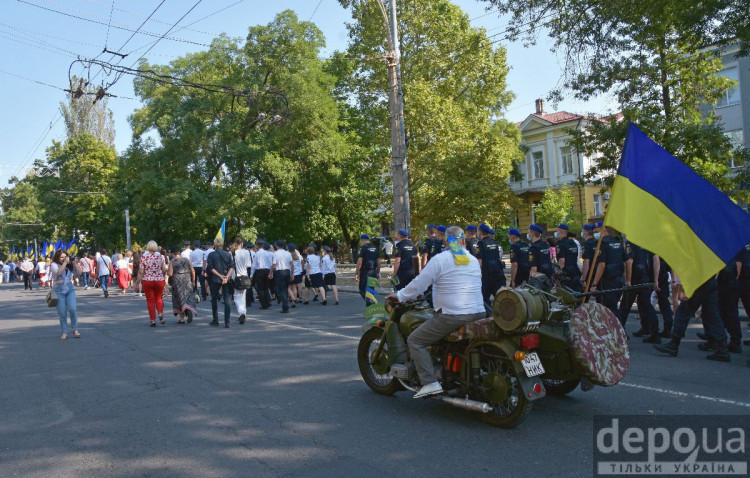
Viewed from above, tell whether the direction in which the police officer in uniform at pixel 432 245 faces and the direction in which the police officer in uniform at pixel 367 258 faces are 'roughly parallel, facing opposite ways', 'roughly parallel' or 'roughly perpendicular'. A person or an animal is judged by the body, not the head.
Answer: roughly parallel

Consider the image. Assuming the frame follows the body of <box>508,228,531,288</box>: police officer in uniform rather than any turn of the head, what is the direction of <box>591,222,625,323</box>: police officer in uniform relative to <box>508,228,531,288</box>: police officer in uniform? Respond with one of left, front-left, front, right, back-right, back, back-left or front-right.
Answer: back

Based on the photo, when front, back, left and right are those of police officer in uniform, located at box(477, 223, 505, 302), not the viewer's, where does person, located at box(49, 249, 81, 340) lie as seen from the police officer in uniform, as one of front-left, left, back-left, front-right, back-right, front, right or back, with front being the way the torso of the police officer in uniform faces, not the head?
front-left

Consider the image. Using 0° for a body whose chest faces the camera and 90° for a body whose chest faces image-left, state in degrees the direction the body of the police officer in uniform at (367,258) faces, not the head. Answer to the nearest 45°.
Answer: approximately 135°

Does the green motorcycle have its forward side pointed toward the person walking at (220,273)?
yes

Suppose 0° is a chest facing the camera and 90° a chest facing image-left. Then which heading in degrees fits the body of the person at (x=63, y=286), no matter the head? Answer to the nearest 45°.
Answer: approximately 315°

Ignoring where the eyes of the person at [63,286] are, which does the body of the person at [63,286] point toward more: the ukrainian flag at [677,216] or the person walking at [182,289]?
the ukrainian flag

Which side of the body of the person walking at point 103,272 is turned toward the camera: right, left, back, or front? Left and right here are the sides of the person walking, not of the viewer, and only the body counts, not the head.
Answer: back

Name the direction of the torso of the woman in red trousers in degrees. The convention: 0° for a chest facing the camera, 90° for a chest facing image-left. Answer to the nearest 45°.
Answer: approximately 180°

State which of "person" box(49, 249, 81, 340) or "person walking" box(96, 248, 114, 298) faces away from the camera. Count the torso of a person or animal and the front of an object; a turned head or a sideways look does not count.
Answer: "person walking" box(96, 248, 114, 298)

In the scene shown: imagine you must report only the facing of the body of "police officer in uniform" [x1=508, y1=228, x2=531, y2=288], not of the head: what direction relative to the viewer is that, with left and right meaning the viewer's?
facing away from the viewer and to the left of the viewer

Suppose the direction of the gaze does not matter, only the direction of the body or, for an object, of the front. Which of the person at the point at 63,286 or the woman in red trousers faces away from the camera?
the woman in red trousers

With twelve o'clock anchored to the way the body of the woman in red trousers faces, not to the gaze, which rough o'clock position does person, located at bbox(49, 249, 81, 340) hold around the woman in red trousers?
The person is roughly at 8 o'clock from the woman in red trousers.

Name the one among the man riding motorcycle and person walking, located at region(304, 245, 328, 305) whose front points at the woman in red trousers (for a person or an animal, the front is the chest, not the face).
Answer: the man riding motorcycle

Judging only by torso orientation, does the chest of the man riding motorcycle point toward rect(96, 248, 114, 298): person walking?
yes

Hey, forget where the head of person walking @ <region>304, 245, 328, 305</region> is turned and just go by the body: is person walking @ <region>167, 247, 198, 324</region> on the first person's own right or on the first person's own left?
on the first person's own left

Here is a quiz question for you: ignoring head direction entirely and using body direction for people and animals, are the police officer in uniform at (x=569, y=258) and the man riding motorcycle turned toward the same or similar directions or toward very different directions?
same or similar directions
